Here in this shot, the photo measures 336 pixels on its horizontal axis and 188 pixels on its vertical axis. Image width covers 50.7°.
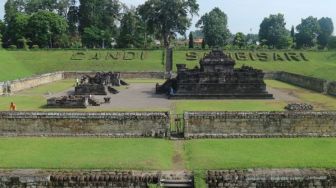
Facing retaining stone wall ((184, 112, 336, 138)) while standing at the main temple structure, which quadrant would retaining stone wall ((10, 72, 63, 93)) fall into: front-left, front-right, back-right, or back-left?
back-right

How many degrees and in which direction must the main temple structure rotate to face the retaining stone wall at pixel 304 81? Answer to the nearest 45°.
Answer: approximately 135° to its right

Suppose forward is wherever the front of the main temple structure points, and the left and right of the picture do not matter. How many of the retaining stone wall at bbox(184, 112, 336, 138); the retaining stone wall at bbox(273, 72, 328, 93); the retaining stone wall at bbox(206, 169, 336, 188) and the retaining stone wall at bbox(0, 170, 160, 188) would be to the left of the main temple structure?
3

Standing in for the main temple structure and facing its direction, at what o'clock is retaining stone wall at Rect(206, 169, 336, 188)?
The retaining stone wall is roughly at 9 o'clock from the main temple structure.

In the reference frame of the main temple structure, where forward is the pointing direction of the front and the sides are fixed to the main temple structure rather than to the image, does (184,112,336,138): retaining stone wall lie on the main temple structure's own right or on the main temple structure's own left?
on the main temple structure's own left

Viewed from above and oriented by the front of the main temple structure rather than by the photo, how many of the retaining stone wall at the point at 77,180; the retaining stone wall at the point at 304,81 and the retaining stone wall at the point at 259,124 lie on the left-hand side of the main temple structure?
2

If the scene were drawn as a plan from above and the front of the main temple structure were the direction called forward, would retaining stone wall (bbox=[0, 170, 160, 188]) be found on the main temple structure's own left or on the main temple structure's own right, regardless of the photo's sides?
on the main temple structure's own left

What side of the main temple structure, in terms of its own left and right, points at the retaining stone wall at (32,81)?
front

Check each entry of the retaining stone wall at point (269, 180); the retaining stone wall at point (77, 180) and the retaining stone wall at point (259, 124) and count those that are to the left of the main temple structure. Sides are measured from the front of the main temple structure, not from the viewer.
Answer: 3

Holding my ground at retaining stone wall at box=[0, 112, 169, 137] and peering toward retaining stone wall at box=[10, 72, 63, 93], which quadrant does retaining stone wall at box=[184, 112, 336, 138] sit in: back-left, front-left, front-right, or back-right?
back-right

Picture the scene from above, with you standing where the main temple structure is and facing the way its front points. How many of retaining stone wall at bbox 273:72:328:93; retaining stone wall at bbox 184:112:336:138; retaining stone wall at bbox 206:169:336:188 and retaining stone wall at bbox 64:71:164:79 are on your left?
2

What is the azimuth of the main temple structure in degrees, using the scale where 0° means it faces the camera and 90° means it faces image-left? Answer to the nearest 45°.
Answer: approximately 90°

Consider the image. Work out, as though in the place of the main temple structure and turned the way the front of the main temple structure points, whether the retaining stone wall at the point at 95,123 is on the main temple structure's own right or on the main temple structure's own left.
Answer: on the main temple structure's own left
